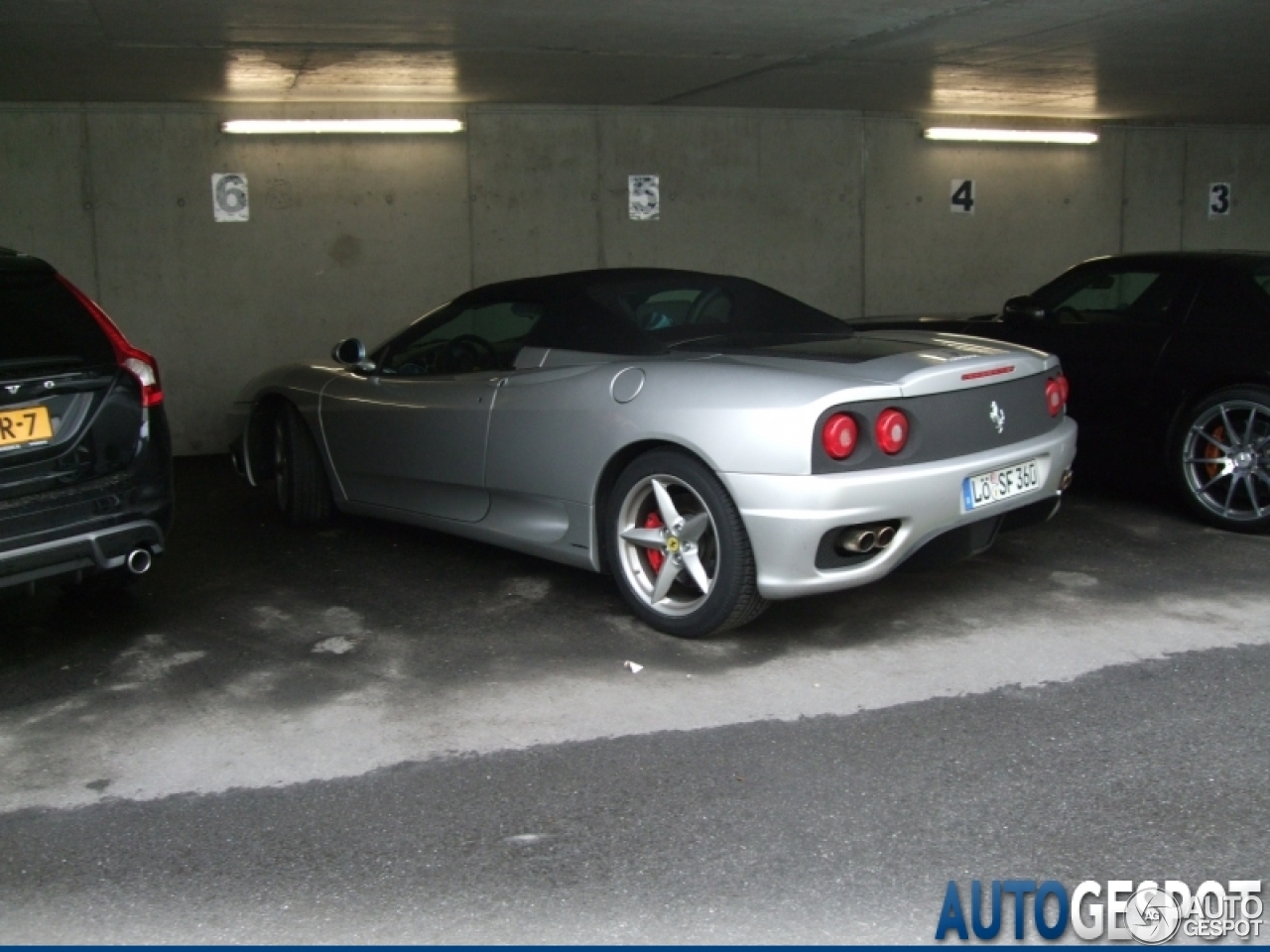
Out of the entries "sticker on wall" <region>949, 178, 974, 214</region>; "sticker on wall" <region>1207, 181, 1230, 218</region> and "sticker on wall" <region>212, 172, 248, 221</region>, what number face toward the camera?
3

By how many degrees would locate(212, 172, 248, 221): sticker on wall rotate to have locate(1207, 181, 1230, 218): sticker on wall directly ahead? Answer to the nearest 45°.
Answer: approximately 90° to its left

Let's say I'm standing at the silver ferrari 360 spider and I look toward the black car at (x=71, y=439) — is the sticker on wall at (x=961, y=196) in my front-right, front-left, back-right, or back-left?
back-right

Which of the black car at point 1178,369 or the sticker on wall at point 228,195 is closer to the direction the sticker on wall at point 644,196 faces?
the black car

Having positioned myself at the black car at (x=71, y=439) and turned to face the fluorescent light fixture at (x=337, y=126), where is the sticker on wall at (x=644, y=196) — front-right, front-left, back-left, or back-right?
front-right

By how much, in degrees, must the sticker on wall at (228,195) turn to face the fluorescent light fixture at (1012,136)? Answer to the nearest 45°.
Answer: approximately 90° to its left

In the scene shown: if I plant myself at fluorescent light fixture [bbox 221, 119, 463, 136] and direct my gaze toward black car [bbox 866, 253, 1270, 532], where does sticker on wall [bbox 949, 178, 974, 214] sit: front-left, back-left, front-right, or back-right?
front-left

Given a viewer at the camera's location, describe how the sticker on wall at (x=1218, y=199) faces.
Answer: facing the viewer

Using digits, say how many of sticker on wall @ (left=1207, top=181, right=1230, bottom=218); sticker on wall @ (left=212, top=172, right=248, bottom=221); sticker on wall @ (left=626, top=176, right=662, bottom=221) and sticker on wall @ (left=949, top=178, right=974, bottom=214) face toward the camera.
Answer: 4

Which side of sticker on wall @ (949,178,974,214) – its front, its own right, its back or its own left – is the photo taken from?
front

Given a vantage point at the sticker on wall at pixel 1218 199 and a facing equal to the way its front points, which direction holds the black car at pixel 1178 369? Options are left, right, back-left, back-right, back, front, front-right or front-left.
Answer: front

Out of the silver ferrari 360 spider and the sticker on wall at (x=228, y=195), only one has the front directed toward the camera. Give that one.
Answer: the sticker on wall

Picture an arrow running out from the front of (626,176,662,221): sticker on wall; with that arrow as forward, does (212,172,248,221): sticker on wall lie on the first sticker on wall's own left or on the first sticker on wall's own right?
on the first sticker on wall's own right
